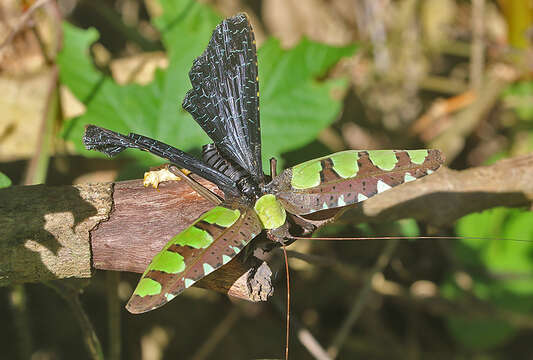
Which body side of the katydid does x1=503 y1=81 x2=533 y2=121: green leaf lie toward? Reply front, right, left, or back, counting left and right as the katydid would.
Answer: left

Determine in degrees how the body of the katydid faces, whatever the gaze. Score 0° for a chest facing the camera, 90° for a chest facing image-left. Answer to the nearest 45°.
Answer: approximately 315°

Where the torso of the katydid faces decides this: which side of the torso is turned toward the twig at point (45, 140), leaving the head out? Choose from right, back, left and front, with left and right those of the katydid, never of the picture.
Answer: back

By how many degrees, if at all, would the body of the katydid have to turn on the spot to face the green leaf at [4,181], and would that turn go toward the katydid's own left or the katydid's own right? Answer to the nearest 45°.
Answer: approximately 135° to the katydid's own right

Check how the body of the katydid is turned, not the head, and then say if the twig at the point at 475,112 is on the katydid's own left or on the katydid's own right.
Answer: on the katydid's own left

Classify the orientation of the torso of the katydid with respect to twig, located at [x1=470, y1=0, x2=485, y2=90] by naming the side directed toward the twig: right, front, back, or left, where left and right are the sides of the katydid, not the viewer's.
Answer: left

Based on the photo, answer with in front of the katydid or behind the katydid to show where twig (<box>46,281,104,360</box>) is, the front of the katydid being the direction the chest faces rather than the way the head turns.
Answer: behind

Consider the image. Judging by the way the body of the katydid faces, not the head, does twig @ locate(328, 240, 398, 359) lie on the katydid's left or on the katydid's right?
on the katydid's left
